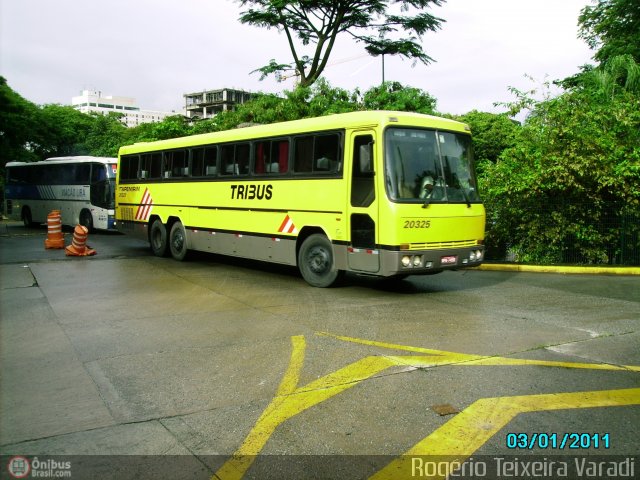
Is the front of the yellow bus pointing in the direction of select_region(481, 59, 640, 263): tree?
no

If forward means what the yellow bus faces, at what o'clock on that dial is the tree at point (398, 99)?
The tree is roughly at 8 o'clock from the yellow bus.

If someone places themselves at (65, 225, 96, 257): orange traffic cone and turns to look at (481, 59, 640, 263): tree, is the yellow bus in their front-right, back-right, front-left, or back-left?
front-right

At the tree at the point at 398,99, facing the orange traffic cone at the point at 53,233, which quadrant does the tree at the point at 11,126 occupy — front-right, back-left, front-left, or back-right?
front-right

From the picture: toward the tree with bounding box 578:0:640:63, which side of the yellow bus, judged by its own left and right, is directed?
left

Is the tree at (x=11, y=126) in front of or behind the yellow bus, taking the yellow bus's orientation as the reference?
behind

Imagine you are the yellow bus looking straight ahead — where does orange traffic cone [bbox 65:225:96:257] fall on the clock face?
The orange traffic cone is roughly at 6 o'clock from the yellow bus.

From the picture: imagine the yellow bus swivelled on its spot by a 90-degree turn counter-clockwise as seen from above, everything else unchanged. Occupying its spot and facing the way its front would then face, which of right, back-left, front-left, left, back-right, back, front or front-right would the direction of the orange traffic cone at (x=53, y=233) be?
left

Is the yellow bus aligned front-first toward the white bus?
no

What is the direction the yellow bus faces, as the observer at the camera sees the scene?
facing the viewer and to the right of the viewer

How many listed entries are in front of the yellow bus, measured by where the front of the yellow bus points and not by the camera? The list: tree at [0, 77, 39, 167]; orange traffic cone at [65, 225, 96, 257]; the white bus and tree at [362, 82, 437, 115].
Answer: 0
